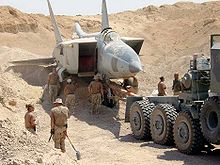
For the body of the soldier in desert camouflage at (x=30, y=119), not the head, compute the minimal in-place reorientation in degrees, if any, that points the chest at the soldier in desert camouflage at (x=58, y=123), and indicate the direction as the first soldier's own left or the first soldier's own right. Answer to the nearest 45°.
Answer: approximately 45° to the first soldier's own right

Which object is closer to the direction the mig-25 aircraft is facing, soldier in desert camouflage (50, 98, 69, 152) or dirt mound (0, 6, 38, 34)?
the soldier in desert camouflage

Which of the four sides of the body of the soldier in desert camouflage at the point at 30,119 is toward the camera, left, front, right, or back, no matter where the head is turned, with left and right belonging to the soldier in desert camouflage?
right

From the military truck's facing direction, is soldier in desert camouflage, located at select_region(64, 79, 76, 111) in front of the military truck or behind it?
behind

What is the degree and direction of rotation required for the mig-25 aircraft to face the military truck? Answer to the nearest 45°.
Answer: approximately 45° to its right

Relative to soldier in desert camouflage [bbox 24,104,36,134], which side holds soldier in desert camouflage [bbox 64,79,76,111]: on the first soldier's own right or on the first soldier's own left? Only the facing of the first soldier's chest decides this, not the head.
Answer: on the first soldier's own left

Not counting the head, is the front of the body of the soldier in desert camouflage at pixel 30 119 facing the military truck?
yes

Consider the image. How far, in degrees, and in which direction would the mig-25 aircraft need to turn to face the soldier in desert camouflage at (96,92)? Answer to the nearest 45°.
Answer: approximately 45° to its right

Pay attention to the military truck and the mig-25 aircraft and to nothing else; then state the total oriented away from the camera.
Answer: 0
